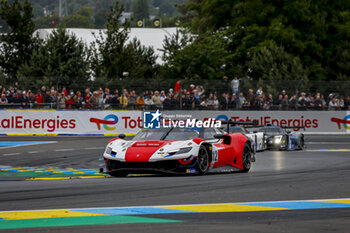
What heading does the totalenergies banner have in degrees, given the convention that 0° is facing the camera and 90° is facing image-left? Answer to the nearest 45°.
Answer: approximately 0°

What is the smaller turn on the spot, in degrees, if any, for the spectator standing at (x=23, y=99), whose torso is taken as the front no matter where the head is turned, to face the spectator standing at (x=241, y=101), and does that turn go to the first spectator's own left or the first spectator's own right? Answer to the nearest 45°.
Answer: approximately 90° to the first spectator's own left

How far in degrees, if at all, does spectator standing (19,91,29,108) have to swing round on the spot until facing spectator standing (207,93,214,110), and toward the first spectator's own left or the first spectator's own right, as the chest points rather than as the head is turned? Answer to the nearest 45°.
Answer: approximately 90° to the first spectator's own left

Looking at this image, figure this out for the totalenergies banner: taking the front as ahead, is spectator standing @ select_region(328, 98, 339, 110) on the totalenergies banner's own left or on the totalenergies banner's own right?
on the totalenergies banner's own left

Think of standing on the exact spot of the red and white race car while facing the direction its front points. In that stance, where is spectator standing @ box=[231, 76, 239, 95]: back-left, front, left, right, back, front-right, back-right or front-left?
back-right

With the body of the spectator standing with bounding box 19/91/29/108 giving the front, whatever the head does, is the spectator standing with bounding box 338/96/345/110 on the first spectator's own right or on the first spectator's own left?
on the first spectator's own left

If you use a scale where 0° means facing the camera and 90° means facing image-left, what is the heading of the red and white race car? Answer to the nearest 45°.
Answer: approximately 45°

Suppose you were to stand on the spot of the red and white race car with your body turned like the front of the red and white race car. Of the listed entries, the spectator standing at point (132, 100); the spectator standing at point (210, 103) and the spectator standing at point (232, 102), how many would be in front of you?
0

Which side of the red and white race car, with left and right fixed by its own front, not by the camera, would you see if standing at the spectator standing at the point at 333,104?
back

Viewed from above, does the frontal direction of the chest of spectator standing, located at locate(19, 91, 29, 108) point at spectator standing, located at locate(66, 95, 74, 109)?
no

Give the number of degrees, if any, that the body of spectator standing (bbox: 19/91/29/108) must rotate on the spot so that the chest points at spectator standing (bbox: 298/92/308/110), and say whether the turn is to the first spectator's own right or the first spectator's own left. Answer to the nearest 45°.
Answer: approximately 90° to the first spectator's own left

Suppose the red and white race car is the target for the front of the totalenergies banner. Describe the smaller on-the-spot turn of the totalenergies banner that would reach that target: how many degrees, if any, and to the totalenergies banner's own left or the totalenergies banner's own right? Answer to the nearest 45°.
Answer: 0° — it already faces it

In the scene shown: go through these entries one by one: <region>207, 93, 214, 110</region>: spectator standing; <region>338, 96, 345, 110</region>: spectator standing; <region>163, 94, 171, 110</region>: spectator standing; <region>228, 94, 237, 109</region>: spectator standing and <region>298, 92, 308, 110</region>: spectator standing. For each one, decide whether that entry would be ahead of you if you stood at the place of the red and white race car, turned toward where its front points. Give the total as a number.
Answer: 0

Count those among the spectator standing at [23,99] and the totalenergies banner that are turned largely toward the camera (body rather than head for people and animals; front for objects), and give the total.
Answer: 2

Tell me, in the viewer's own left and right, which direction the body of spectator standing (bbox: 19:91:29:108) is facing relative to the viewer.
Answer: facing the viewer

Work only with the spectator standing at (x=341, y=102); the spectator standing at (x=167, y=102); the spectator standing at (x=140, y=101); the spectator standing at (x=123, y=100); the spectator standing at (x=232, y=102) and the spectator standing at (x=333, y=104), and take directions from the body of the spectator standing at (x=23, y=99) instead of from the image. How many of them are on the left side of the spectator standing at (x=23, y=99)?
6

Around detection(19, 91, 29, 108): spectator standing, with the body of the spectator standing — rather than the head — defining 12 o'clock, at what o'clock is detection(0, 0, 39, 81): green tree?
The green tree is roughly at 6 o'clock from the spectator standing.
